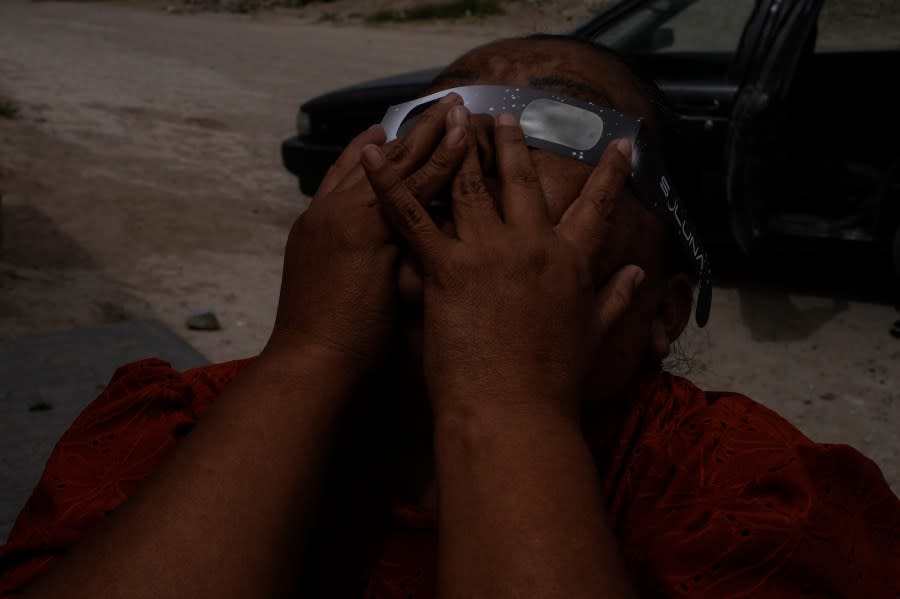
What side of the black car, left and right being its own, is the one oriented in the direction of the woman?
left

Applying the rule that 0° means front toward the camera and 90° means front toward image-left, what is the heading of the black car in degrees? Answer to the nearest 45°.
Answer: approximately 90°
